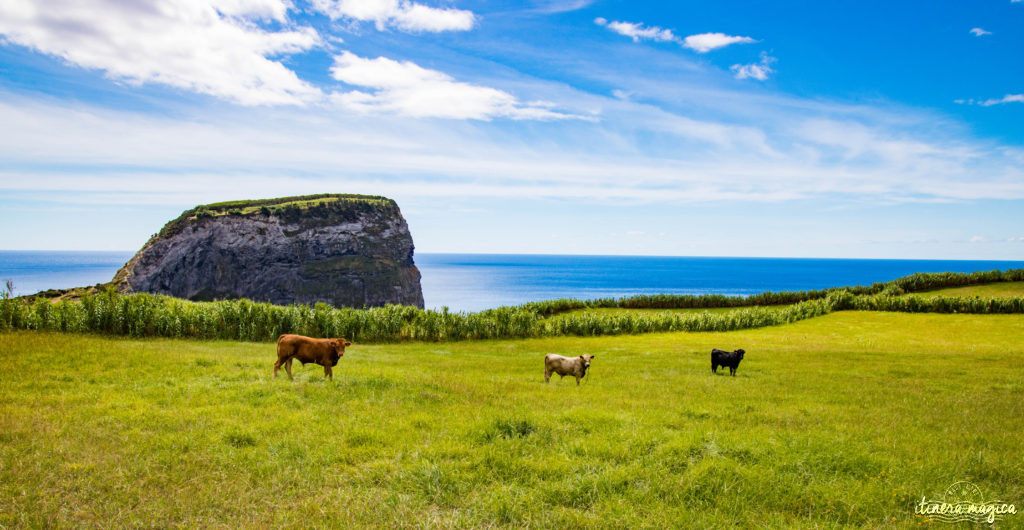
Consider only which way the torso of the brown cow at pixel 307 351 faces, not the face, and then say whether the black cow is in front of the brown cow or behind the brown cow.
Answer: in front

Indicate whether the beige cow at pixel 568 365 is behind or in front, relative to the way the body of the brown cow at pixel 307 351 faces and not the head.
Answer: in front

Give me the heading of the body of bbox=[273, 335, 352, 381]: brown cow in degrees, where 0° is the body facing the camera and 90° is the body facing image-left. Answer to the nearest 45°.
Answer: approximately 270°
